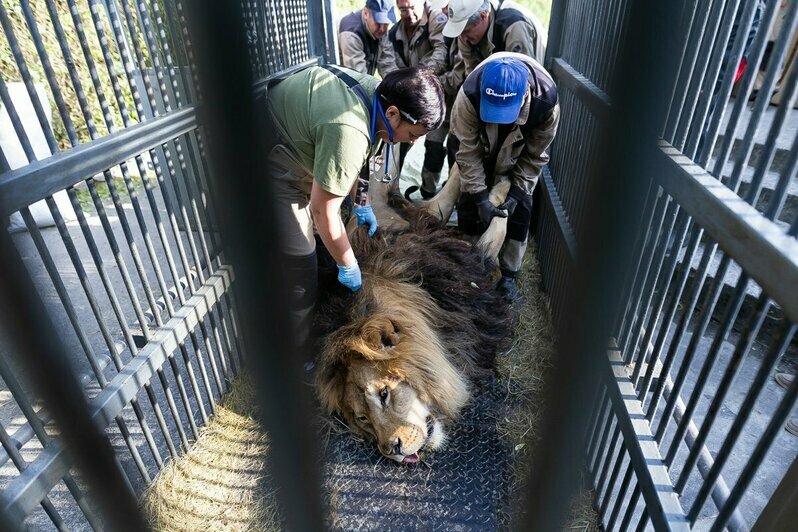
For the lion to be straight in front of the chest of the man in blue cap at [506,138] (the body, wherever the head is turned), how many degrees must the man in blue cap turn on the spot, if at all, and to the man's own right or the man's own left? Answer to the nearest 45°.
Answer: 0° — they already face it

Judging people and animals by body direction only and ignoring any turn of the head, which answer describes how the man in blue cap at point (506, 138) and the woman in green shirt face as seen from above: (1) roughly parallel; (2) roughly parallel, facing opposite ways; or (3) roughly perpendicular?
roughly perpendicular

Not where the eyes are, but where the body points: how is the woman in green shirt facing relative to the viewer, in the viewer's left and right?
facing to the right of the viewer

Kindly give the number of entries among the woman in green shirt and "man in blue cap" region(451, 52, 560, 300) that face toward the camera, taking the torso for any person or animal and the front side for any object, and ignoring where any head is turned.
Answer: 1

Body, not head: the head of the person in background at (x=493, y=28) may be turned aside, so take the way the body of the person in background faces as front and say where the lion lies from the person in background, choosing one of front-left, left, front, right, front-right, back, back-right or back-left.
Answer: front-left

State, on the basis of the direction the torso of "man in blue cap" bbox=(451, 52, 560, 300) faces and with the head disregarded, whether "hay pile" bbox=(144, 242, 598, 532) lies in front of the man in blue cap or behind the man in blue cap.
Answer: in front

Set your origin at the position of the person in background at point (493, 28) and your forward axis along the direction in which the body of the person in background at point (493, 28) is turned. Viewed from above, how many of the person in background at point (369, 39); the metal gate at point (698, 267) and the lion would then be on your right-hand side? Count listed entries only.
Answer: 1

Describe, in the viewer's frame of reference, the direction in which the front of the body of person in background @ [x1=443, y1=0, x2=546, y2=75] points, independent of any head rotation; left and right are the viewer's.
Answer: facing the viewer and to the left of the viewer

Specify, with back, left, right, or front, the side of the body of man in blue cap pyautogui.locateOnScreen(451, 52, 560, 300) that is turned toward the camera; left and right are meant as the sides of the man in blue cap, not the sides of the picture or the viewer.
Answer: front

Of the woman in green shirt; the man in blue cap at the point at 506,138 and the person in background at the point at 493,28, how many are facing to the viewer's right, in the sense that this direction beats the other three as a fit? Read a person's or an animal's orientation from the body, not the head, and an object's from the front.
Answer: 1
